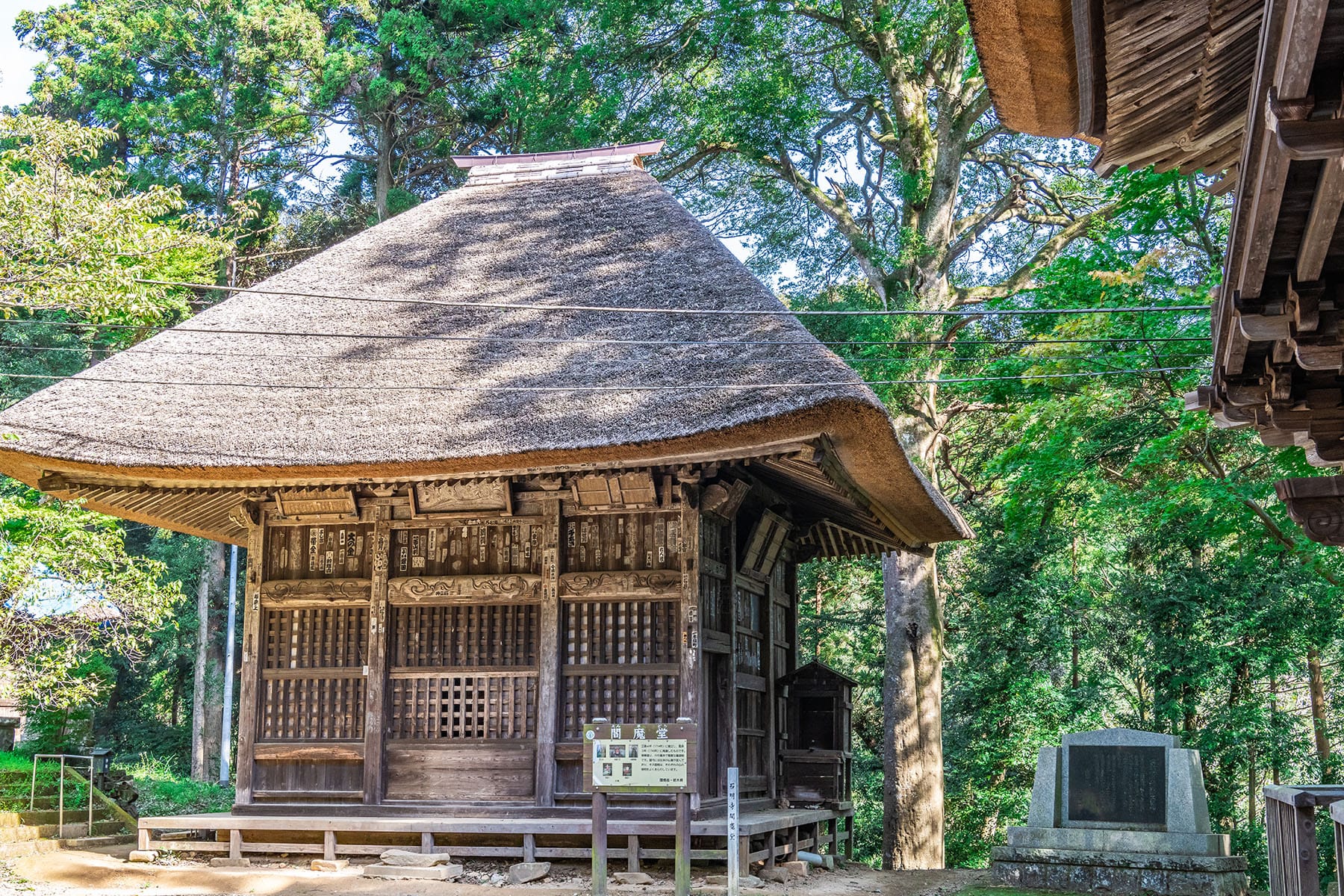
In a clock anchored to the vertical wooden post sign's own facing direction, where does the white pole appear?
The white pole is roughly at 5 o'clock from the vertical wooden post sign.

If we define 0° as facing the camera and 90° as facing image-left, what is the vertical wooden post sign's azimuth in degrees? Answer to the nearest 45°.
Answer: approximately 0°

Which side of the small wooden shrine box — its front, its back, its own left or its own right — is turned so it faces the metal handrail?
right

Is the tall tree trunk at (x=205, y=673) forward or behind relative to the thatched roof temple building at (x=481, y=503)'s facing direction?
behind

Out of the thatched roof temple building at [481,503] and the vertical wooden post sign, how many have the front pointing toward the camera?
2

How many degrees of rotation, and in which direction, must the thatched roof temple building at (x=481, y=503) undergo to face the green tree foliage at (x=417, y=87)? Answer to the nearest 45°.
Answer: approximately 180°

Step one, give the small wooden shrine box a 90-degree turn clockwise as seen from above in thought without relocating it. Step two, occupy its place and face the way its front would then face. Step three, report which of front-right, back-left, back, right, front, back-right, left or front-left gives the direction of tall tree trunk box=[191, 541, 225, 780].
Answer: front-right

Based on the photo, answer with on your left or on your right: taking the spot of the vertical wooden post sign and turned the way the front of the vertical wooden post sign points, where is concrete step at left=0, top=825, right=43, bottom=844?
on your right

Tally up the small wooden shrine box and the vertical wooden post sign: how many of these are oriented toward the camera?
2
